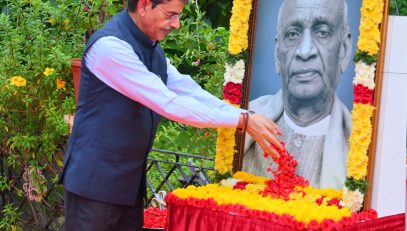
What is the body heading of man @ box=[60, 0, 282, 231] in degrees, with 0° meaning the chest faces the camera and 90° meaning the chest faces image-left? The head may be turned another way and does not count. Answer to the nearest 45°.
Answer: approximately 270°

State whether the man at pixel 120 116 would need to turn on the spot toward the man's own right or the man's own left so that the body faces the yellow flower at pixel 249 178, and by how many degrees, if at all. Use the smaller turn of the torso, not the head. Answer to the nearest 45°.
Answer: approximately 45° to the man's own left

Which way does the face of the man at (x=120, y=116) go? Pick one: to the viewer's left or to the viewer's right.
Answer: to the viewer's right

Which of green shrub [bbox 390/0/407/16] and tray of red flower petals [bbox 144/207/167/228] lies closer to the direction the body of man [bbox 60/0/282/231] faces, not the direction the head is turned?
the green shrub

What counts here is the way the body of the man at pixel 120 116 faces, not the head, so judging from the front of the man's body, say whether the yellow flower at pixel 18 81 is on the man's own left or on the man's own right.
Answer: on the man's own left

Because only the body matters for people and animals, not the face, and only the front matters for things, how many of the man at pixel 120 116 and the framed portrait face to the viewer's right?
1

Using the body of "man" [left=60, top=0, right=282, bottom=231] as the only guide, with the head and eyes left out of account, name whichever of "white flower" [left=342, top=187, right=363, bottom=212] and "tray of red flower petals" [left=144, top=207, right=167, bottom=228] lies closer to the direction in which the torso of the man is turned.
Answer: the white flower

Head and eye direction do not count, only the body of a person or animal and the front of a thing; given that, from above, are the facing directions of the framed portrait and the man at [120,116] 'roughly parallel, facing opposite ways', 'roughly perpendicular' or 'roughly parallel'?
roughly perpendicular
